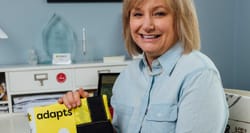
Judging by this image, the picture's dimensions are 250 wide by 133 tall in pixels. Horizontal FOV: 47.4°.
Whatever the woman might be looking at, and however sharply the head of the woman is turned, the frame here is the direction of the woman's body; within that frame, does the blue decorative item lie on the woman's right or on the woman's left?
on the woman's right

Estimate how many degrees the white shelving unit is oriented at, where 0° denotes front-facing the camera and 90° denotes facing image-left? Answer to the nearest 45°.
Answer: approximately 0°

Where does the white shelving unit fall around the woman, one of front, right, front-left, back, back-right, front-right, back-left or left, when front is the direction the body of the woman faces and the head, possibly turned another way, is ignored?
right

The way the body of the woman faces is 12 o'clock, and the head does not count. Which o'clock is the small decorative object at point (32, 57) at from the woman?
The small decorative object is roughly at 3 o'clock from the woman.

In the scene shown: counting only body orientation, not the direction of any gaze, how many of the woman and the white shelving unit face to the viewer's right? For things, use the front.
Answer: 0

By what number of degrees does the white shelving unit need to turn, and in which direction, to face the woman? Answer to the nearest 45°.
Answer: approximately 45° to its left
